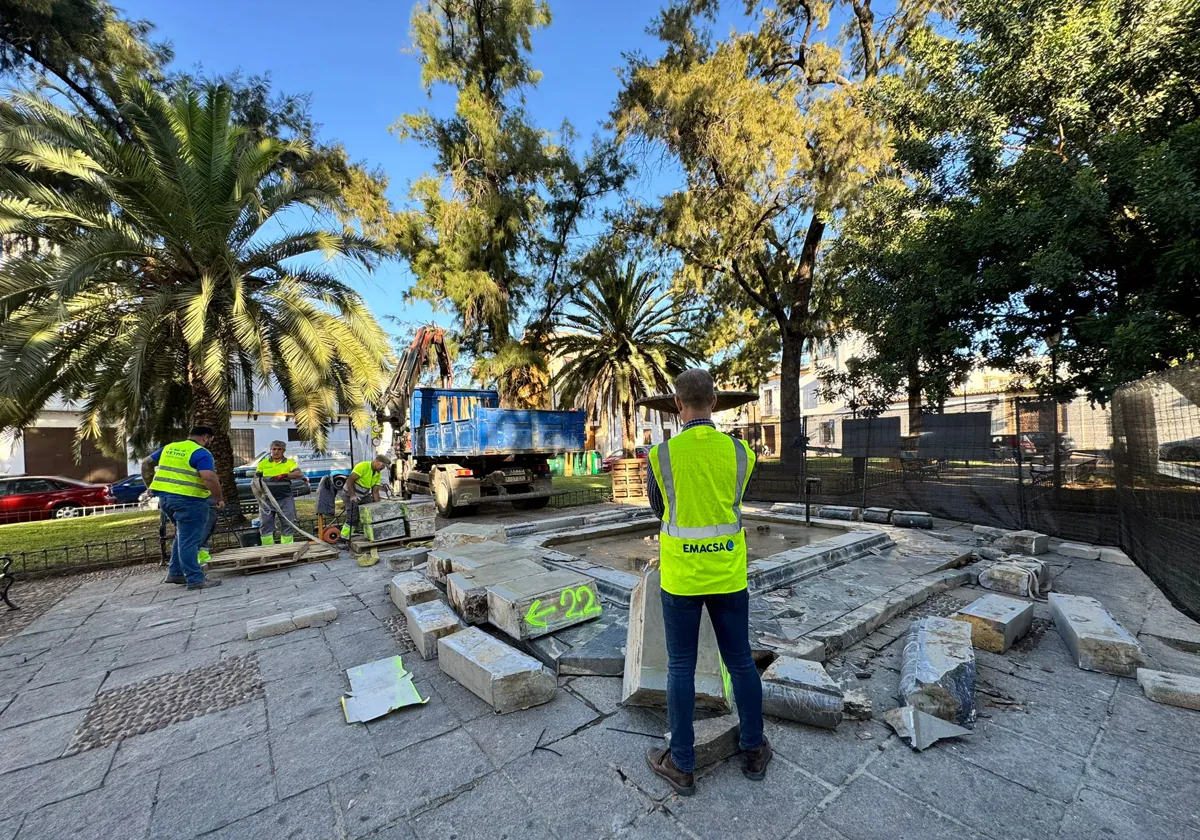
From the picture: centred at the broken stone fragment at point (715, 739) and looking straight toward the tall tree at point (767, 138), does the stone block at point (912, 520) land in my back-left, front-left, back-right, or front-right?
front-right

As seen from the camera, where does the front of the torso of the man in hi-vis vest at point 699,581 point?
away from the camera

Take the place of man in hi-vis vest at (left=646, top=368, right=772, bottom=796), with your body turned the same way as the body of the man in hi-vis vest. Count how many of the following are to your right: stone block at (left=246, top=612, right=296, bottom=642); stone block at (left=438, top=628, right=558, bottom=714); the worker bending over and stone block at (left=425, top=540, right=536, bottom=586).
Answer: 0

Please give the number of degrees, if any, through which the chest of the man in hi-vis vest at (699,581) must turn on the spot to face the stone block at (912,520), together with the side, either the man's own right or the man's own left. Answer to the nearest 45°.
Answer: approximately 45° to the man's own right

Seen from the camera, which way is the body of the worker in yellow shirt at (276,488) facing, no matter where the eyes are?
toward the camera

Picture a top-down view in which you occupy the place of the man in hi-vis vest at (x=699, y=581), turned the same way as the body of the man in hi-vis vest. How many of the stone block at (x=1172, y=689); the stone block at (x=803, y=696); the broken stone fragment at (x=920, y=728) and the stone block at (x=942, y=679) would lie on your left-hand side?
0

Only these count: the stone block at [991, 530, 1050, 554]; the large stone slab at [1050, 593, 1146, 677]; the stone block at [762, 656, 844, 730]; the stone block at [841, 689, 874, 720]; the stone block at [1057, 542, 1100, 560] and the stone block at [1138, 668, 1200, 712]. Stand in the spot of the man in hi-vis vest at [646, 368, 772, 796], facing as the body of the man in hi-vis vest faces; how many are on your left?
0

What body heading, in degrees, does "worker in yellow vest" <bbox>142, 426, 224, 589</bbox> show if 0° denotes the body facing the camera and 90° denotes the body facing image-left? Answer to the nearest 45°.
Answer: approximately 225°

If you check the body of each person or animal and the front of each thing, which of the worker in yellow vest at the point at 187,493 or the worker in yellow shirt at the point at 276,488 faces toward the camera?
the worker in yellow shirt at the point at 276,488

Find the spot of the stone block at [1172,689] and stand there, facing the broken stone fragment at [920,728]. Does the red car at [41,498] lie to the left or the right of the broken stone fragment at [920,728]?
right

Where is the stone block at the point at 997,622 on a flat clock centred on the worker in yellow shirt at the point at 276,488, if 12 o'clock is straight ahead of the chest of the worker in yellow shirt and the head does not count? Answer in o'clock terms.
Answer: The stone block is roughly at 11 o'clock from the worker in yellow shirt.

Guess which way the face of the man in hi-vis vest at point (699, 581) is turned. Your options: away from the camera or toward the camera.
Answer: away from the camera

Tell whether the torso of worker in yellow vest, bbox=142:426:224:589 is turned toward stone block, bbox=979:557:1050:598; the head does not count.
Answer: no
